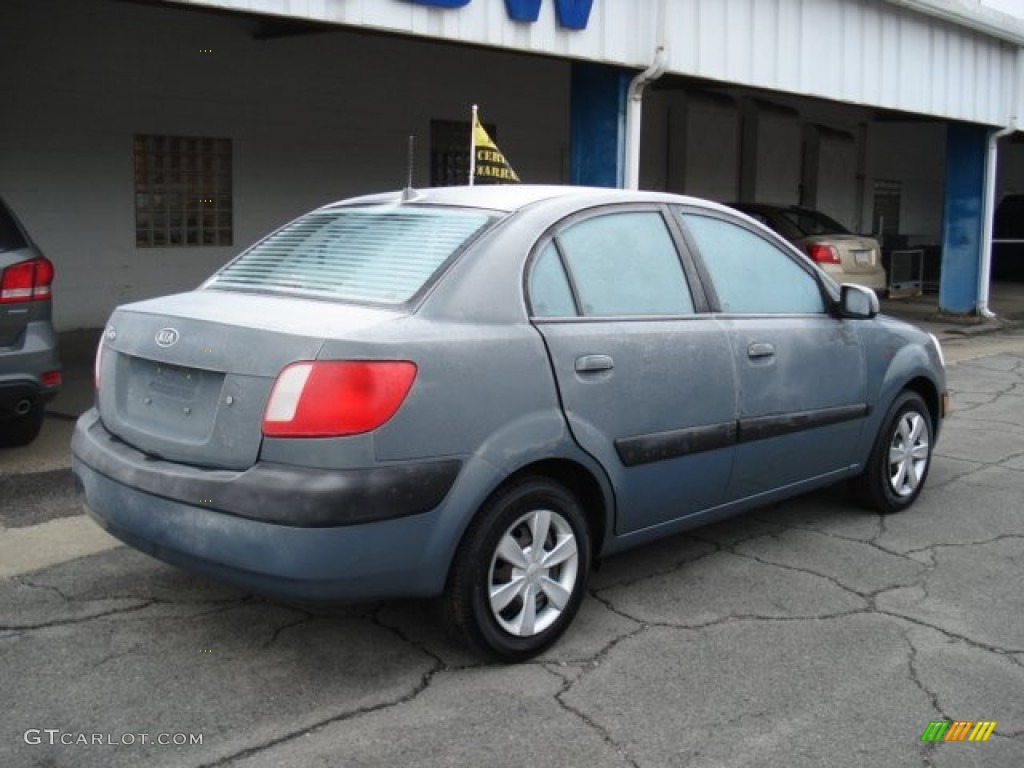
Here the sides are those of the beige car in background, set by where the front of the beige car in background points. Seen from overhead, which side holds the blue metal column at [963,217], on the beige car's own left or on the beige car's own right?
on the beige car's own right

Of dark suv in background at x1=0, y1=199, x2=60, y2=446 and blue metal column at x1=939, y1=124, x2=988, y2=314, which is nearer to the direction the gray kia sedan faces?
the blue metal column

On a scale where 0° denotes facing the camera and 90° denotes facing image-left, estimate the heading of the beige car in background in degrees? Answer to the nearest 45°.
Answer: approximately 135°

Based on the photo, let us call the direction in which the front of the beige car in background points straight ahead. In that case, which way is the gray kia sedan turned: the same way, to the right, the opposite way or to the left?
to the right

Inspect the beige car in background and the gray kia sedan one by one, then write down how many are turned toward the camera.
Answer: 0

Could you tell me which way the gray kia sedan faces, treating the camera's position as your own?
facing away from the viewer and to the right of the viewer

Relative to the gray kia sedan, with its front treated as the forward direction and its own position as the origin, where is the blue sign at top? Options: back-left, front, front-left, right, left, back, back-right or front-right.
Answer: front-left

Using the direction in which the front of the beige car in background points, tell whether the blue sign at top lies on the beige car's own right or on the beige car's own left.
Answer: on the beige car's own left

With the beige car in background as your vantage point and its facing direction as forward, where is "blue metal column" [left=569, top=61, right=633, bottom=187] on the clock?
The blue metal column is roughly at 8 o'clock from the beige car in background.
